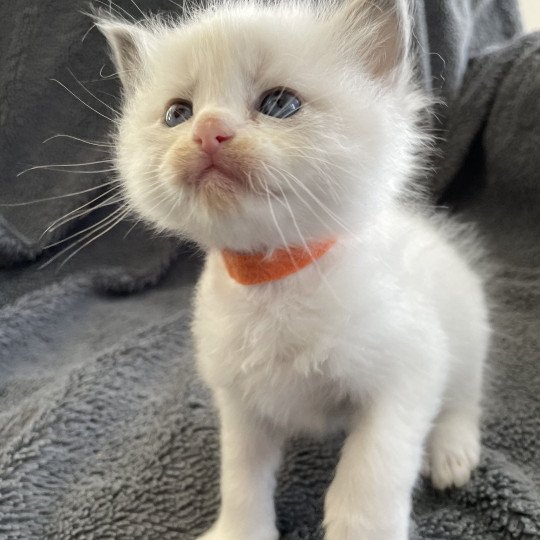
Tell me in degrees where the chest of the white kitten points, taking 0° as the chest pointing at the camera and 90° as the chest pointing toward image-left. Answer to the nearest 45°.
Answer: approximately 45°
